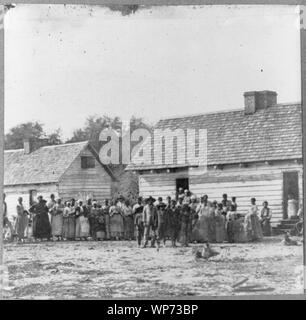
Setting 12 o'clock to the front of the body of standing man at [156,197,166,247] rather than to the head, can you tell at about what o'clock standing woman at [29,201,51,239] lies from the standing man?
The standing woman is roughly at 3 o'clock from the standing man.

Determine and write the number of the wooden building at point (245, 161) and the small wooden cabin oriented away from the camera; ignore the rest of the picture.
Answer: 0

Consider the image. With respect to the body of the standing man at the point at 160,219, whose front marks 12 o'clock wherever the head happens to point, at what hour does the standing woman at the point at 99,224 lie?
The standing woman is roughly at 3 o'clock from the standing man.

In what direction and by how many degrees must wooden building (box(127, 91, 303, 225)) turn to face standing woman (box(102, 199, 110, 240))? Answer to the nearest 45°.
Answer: approximately 45° to its right

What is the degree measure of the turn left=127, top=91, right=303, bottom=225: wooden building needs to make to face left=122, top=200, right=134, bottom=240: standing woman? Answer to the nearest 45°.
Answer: approximately 45° to its right

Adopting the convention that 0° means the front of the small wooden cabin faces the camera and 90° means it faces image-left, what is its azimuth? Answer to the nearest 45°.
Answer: approximately 45°

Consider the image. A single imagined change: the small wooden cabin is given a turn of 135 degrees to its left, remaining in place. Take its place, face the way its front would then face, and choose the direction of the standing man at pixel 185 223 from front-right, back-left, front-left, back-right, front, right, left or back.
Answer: right

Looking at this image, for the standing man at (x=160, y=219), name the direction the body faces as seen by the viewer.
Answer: toward the camera

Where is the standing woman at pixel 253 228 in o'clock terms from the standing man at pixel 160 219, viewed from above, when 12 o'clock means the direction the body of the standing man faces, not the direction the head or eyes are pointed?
The standing woman is roughly at 9 o'clock from the standing man.

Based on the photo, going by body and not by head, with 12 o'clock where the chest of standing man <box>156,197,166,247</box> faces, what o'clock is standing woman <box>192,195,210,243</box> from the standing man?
The standing woman is roughly at 9 o'clock from the standing man.

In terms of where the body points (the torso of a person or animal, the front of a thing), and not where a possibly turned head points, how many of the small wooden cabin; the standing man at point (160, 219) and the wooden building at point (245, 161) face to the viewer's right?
0

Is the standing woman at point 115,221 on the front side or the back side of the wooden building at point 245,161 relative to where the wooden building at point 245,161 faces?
on the front side

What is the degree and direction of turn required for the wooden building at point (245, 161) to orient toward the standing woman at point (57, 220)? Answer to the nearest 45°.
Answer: approximately 45° to its right

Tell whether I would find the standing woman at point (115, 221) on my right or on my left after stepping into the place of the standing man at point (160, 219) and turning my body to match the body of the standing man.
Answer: on my right

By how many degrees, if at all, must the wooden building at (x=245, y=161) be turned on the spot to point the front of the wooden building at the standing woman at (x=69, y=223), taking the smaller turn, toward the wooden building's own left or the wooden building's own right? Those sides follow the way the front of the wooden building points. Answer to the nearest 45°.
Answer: approximately 45° to the wooden building's own right

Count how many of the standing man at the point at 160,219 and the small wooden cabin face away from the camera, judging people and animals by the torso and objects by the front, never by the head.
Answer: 0
